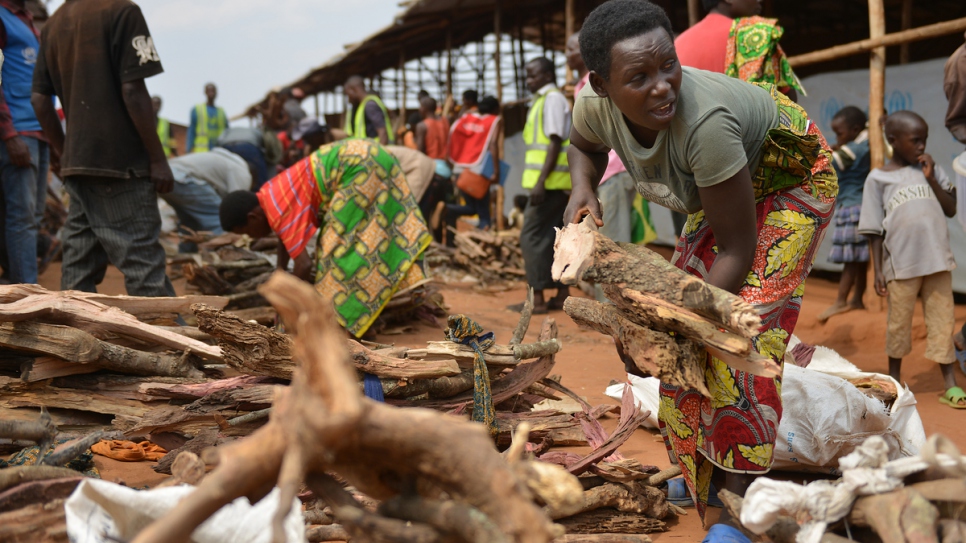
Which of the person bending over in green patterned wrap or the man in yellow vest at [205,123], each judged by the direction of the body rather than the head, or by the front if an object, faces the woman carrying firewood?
the man in yellow vest

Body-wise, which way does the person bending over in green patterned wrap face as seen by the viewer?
to the viewer's left

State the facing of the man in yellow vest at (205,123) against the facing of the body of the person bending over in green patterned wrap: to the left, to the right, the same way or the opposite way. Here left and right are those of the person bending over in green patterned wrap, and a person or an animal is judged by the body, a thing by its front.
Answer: to the left

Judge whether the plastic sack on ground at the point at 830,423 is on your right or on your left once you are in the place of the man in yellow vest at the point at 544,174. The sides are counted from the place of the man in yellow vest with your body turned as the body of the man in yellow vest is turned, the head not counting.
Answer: on your left

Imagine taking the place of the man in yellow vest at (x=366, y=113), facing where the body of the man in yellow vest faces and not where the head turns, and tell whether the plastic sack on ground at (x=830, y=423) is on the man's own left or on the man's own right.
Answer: on the man's own left

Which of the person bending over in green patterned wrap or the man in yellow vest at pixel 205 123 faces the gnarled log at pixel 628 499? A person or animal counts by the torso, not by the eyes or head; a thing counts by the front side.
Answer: the man in yellow vest

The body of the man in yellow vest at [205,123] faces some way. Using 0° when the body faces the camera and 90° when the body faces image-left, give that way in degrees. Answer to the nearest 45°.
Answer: approximately 0°

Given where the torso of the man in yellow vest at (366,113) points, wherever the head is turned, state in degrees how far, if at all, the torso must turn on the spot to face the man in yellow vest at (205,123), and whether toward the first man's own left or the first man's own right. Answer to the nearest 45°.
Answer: approximately 90° to the first man's own right

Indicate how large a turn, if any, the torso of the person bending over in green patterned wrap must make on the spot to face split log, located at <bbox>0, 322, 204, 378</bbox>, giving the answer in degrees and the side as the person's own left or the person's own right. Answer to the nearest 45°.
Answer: approximately 45° to the person's own left

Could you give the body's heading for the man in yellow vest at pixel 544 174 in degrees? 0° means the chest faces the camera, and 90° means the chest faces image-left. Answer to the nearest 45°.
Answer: approximately 45°

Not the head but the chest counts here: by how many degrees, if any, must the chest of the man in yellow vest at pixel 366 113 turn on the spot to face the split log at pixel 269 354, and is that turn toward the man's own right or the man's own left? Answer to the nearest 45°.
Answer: approximately 45° to the man's own left
